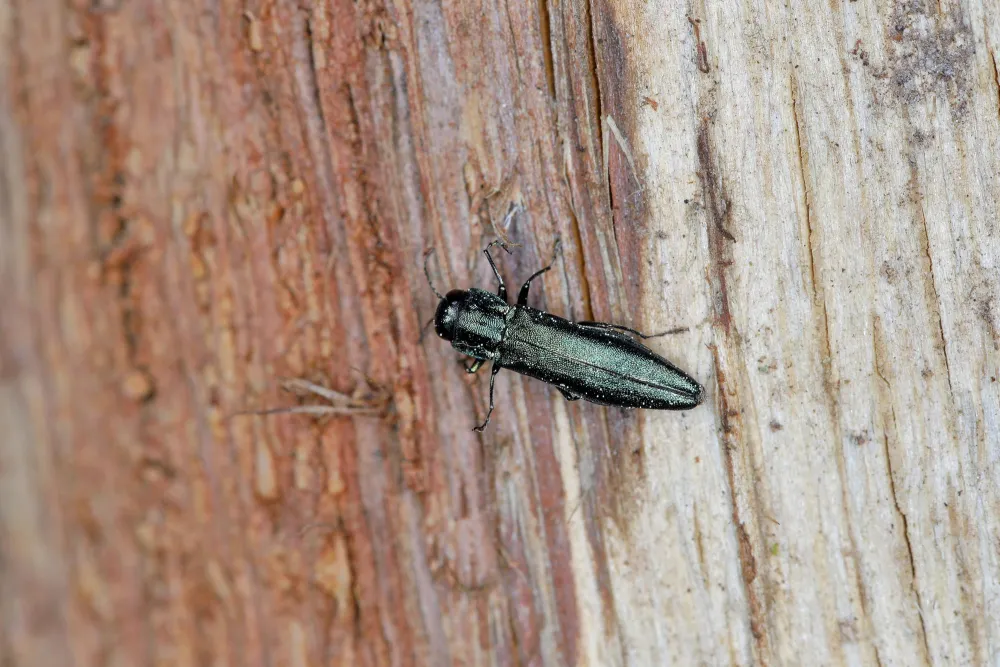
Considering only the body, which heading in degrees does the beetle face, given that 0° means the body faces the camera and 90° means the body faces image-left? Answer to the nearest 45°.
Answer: approximately 90°
